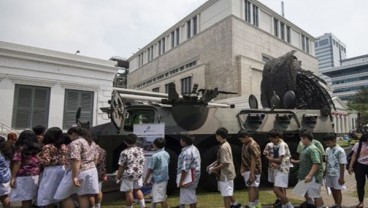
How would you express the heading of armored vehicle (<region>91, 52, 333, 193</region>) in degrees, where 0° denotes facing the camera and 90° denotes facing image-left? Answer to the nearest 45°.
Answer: approximately 90°
